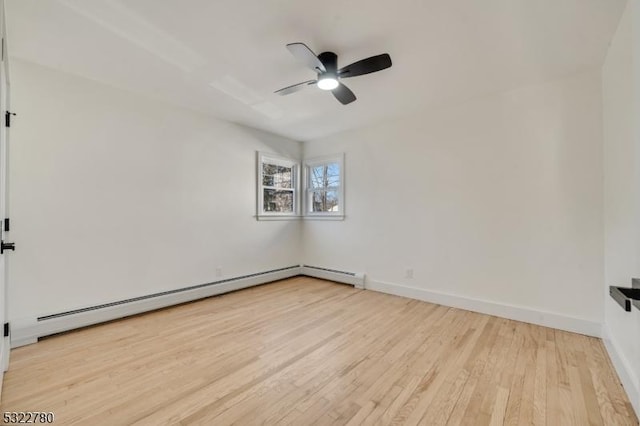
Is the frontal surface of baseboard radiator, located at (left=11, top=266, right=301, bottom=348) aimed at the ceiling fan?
yes

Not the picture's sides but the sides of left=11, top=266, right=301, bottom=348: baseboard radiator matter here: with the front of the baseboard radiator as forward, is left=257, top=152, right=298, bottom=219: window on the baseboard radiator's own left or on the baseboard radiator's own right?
on the baseboard radiator's own left

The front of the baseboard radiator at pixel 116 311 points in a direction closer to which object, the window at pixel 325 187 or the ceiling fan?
the ceiling fan

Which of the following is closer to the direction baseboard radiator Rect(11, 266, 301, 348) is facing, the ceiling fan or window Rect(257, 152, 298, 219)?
the ceiling fan

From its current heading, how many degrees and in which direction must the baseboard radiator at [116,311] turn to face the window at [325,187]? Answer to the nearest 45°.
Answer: approximately 45° to its left

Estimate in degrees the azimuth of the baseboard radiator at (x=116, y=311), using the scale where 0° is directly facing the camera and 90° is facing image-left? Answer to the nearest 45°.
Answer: approximately 315°

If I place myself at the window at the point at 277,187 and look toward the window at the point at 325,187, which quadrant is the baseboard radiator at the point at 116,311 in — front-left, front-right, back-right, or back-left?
back-right
